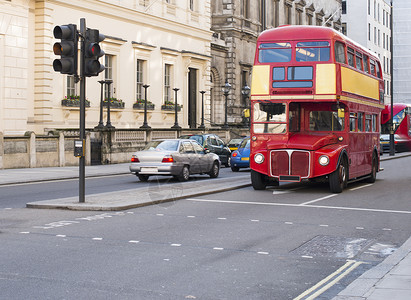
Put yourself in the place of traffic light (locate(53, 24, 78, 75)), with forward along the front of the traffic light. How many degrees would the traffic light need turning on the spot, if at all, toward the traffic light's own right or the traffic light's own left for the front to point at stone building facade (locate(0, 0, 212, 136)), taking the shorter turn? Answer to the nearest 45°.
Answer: approximately 135° to the traffic light's own right

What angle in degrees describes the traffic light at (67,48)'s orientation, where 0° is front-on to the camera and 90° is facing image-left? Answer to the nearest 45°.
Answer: approximately 45°

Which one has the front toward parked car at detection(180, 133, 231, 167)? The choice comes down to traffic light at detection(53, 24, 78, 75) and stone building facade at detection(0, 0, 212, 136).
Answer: the stone building facade

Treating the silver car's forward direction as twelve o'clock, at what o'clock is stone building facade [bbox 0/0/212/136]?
The stone building facade is roughly at 10 o'clock from the silver car.

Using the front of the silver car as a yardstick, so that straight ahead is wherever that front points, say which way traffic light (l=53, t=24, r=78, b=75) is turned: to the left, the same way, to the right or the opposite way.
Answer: the opposite way

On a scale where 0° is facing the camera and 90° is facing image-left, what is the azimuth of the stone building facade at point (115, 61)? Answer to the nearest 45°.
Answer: approximately 315°

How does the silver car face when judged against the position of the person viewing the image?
facing away from the viewer and to the right of the viewer

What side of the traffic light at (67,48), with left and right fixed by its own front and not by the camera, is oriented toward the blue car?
back

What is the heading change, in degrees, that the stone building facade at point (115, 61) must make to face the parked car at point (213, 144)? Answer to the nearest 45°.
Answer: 0° — it already faces it
